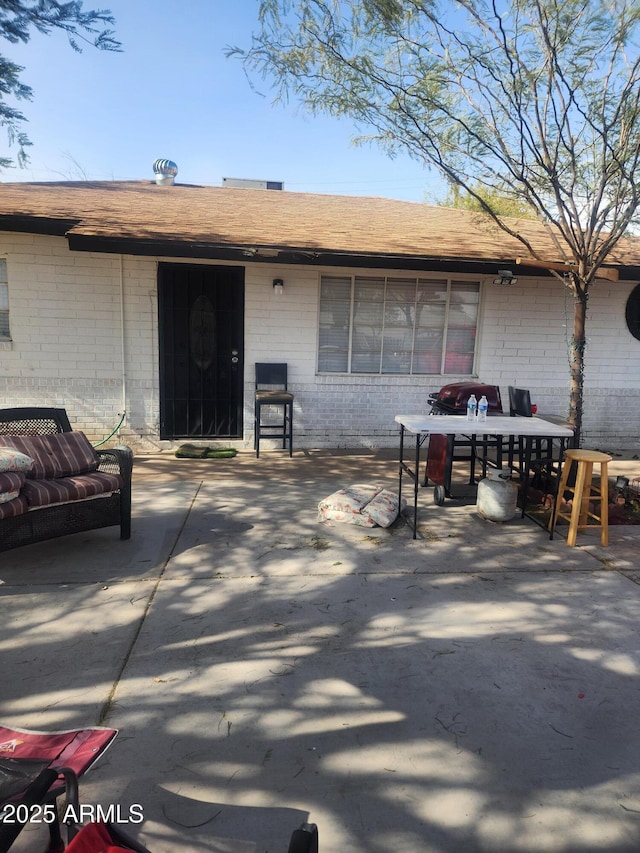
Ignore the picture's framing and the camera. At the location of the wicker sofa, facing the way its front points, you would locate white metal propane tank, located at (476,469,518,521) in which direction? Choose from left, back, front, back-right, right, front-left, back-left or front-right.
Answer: front-left

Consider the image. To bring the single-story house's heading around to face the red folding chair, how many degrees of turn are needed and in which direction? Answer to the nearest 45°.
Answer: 0° — it already faces it

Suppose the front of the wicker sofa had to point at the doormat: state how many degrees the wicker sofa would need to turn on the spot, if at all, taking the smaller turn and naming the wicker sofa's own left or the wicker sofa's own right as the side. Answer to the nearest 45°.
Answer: approximately 90° to the wicker sofa's own left

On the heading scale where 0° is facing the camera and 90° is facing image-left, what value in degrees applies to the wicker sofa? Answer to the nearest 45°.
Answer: approximately 315°

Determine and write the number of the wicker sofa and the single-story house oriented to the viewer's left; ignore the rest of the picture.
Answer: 0

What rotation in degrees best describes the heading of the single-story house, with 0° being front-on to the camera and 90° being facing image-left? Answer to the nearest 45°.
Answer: approximately 0°
